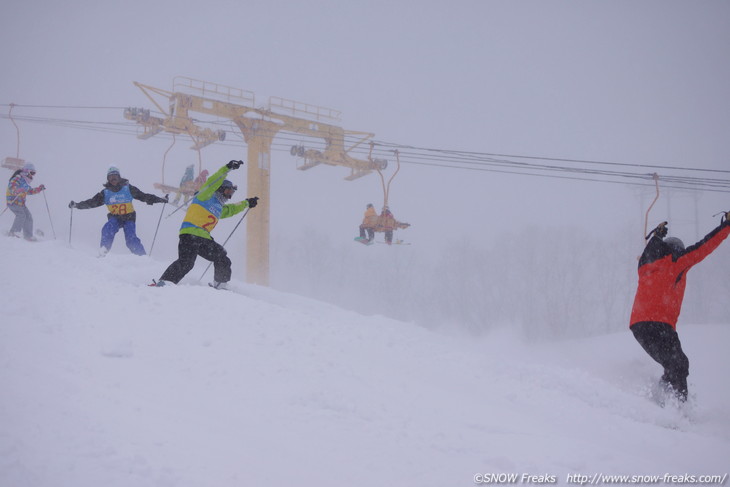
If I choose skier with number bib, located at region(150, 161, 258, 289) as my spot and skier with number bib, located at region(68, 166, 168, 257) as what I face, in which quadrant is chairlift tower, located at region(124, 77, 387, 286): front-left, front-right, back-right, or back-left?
front-right

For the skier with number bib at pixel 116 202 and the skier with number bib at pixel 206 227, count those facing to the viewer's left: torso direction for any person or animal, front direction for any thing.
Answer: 0

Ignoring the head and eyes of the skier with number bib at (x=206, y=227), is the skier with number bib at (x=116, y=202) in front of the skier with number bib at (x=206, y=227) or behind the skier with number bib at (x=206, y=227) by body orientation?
behind

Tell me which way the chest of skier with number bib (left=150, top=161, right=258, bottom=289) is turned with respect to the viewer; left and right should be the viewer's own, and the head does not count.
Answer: facing the viewer and to the right of the viewer

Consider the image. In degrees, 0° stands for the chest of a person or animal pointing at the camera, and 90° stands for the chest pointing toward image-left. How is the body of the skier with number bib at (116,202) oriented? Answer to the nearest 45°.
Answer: approximately 0°

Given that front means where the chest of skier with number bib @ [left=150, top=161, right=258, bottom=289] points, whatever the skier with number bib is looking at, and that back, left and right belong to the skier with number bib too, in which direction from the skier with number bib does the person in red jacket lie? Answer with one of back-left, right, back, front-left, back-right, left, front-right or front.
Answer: front

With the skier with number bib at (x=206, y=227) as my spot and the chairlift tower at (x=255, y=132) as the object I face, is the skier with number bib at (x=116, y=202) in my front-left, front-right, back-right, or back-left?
front-left

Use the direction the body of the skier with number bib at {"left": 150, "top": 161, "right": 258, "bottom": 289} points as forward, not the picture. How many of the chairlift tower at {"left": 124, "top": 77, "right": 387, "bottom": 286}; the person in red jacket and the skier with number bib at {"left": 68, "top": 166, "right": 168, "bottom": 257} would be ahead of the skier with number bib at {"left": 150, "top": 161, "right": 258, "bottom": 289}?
1

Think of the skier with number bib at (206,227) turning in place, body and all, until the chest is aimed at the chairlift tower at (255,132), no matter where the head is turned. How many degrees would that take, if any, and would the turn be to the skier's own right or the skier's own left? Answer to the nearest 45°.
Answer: approximately 135° to the skier's own left

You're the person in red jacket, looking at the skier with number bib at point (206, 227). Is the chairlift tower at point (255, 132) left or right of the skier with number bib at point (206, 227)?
right

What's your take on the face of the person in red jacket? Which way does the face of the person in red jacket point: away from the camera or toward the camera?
away from the camera
